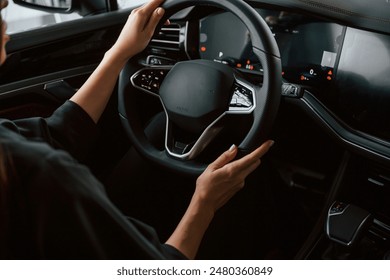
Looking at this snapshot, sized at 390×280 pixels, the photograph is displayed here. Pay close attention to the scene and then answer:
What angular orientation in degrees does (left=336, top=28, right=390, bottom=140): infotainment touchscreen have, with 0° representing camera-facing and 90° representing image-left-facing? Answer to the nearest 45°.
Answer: approximately 45°

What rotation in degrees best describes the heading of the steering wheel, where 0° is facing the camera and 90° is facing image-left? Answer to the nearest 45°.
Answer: approximately 45°

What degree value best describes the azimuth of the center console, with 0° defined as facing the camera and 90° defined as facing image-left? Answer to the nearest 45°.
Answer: approximately 45°
